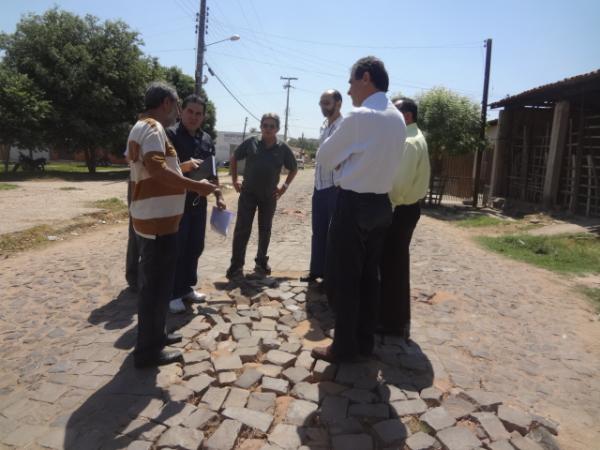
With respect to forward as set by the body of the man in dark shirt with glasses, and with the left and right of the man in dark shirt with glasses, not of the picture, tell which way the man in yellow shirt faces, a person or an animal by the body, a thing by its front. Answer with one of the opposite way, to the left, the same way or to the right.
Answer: to the right

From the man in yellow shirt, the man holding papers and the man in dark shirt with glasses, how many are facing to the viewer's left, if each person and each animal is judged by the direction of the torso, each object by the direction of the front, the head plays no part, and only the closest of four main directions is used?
1

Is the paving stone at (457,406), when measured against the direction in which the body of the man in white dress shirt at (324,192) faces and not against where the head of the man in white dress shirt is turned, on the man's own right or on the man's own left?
on the man's own left

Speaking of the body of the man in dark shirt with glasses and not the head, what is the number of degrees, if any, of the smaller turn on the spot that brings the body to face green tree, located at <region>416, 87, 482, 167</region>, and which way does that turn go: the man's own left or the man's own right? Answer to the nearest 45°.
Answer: approximately 135° to the man's own left

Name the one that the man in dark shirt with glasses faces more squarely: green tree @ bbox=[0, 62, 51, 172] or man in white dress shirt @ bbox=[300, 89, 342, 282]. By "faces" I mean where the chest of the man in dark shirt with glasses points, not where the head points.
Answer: the man in white dress shirt

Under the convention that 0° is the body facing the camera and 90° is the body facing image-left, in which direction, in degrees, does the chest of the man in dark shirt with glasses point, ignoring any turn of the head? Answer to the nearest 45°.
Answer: approximately 0°

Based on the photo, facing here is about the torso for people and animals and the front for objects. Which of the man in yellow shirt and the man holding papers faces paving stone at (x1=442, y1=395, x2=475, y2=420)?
the man holding papers

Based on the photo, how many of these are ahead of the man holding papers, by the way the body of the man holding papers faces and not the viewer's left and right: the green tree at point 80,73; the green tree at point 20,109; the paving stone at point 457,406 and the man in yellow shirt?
2

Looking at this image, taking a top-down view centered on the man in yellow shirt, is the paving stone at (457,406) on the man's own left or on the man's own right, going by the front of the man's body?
on the man's own left

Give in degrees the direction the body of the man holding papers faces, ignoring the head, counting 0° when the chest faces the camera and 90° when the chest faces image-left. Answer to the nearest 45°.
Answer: approximately 315°

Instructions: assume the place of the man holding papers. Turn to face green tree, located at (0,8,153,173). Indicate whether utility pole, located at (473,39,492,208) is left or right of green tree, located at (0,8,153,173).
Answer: right

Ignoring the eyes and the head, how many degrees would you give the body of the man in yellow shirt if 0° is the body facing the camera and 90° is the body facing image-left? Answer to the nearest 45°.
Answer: approximately 90°

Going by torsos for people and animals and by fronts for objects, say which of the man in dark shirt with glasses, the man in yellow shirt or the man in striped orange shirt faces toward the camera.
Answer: the man in dark shirt with glasses

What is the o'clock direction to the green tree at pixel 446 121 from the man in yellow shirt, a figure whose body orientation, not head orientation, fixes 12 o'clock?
The green tree is roughly at 3 o'clock from the man in yellow shirt.
